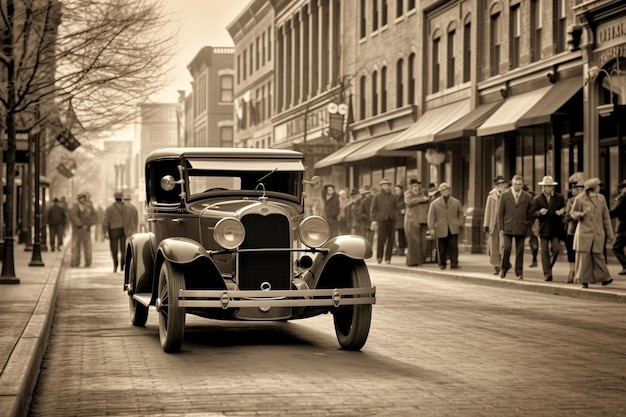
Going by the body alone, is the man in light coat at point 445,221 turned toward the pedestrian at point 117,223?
no

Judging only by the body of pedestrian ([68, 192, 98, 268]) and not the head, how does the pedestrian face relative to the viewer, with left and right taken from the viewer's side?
facing the viewer

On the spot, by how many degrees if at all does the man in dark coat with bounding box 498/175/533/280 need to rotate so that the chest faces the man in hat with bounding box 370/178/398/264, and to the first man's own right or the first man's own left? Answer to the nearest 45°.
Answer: approximately 135° to the first man's own right

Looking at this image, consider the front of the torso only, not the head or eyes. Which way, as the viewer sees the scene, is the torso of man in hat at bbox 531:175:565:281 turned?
toward the camera

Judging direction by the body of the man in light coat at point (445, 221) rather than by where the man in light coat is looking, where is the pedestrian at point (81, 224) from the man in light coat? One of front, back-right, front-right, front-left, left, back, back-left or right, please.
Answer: right

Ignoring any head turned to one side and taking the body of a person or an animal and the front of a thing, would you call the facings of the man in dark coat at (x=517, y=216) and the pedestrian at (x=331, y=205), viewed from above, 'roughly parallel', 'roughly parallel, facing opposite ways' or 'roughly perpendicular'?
roughly parallel

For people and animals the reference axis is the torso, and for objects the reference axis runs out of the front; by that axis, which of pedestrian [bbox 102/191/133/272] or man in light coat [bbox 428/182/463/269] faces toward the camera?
the man in light coat

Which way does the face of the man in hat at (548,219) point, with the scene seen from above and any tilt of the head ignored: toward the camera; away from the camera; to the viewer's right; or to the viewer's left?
toward the camera

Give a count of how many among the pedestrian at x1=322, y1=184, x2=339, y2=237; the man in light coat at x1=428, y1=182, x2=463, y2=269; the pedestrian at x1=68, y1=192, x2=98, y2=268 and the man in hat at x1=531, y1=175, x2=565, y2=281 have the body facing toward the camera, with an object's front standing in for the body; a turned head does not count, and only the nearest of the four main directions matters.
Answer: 4

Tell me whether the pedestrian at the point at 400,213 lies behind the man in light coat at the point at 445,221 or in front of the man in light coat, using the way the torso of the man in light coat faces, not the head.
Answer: behind

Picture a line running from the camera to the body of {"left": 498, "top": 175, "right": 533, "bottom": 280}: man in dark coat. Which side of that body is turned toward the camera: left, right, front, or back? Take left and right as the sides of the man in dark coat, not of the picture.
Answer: front

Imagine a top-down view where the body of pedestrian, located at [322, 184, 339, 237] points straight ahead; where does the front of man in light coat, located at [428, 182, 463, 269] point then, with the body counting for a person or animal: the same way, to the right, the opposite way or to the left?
the same way
